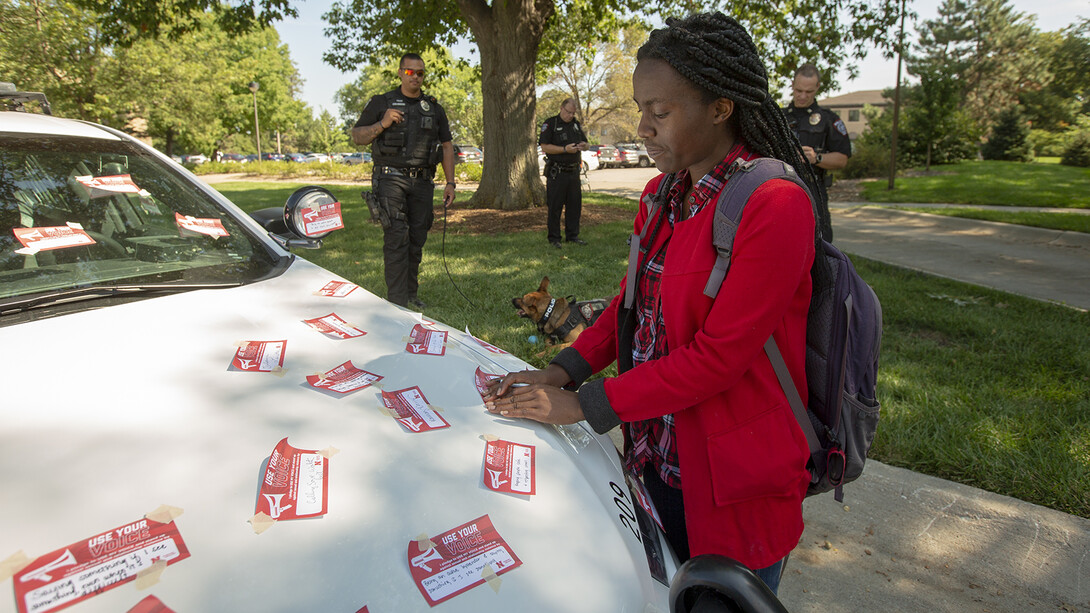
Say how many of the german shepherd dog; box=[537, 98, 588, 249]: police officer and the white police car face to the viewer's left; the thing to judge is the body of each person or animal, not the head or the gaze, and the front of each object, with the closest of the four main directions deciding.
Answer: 1

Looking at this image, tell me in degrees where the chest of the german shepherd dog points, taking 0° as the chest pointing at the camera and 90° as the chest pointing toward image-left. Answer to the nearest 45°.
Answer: approximately 90°

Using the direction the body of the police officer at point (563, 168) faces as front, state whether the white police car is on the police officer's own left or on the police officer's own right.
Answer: on the police officer's own right

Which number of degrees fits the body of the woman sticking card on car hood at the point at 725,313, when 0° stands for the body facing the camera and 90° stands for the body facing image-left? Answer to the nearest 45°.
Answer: approximately 45°

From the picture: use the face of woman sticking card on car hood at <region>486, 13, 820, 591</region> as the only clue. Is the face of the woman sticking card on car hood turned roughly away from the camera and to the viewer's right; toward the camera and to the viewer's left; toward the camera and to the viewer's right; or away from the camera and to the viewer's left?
toward the camera and to the viewer's left

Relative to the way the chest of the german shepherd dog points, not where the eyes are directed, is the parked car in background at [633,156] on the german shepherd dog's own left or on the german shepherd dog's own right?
on the german shepherd dog's own right

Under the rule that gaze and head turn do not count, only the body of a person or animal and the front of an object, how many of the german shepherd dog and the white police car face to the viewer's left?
1

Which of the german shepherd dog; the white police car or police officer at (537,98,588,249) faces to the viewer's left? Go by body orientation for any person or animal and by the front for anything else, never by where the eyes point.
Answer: the german shepherd dog

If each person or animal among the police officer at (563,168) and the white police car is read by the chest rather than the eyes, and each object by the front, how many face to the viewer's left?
0

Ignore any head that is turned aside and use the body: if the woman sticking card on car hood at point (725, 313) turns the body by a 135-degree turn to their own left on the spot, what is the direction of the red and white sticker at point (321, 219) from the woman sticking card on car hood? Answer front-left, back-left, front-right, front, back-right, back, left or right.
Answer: back-left

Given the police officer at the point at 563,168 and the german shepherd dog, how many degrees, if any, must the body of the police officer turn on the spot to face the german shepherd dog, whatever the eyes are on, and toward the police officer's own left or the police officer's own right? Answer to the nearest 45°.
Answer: approximately 45° to the police officer's own right

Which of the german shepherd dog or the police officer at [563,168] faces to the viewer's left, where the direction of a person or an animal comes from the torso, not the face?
the german shepherd dog

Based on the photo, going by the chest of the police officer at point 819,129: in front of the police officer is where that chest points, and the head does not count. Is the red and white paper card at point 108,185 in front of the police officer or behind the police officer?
in front

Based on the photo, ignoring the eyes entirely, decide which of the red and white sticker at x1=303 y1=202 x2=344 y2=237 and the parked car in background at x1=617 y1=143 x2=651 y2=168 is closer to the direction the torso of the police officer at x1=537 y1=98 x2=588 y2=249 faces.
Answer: the red and white sticker

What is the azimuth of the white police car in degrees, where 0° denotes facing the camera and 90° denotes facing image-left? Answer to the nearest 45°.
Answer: approximately 315°
